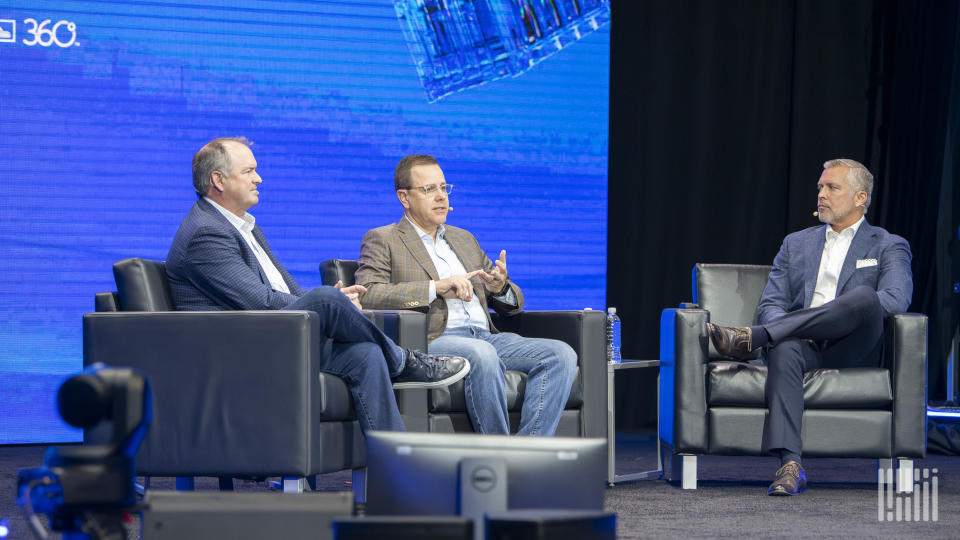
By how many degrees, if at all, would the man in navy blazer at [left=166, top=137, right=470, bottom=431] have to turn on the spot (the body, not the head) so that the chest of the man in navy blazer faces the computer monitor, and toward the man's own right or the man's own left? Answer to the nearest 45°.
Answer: approximately 90° to the man's own right

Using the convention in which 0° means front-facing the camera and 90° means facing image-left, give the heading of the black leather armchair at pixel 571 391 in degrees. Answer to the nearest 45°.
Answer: approximately 315°

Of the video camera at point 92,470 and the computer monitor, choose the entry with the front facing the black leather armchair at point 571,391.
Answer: the computer monitor

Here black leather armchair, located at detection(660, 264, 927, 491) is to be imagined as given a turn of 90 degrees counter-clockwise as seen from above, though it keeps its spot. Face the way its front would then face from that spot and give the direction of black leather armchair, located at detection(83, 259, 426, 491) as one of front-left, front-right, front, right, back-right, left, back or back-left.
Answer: back-right

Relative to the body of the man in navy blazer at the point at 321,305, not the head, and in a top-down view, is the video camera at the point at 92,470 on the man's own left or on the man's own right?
on the man's own right

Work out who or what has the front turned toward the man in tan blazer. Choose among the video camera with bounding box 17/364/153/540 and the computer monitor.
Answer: the computer monitor

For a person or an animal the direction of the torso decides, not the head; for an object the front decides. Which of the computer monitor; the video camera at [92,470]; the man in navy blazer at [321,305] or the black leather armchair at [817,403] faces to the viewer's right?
the man in navy blazer

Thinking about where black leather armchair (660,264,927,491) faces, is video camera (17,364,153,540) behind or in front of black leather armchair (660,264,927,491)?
in front

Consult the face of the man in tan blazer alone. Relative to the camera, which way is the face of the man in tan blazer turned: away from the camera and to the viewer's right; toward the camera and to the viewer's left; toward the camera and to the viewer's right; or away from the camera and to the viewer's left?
toward the camera and to the viewer's right

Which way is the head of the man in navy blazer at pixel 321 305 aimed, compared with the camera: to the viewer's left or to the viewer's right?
to the viewer's right

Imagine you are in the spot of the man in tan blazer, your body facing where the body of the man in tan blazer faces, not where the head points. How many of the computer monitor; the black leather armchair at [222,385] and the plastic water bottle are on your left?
1

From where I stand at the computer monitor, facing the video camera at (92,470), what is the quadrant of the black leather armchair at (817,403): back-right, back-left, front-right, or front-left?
back-right

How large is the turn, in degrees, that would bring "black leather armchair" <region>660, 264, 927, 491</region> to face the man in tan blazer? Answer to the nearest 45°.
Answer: approximately 90° to its right

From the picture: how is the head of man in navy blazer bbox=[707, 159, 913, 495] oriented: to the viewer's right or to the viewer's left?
to the viewer's left

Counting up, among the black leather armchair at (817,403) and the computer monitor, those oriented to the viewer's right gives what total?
0

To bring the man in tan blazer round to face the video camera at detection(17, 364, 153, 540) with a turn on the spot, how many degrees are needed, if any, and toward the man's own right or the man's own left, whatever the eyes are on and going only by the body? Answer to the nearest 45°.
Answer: approximately 45° to the man's own right

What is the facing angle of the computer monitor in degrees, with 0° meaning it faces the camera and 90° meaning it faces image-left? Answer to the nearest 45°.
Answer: approximately 180°

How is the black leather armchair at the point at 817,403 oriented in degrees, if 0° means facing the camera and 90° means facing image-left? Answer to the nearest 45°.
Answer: approximately 0°
